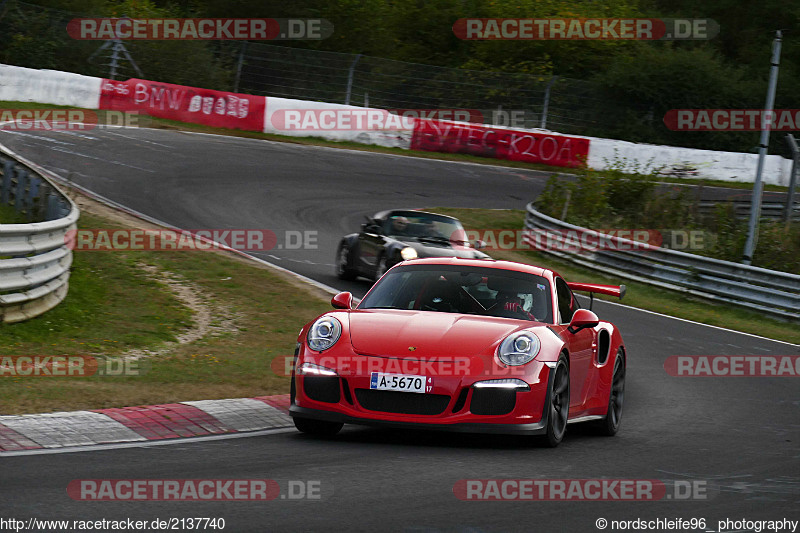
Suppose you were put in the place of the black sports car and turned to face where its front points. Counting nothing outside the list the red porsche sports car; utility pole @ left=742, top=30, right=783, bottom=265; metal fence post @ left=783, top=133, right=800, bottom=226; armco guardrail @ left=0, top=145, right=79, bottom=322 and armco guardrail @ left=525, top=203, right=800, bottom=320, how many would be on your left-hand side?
3

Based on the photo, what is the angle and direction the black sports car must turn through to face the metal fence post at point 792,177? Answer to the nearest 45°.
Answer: approximately 90° to its left

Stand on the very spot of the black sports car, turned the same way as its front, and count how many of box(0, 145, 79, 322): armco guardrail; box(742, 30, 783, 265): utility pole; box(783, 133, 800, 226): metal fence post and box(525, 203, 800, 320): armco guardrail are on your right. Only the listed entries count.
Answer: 1

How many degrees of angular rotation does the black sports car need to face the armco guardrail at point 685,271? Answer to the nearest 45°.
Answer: approximately 90° to its left

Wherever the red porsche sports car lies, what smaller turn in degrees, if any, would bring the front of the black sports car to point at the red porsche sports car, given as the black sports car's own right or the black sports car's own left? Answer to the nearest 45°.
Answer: approximately 45° to the black sports car's own right

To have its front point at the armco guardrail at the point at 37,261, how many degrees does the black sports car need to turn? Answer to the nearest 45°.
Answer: approximately 90° to its right

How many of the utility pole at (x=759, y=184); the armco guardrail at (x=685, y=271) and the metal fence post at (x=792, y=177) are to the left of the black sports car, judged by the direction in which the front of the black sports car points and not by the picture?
3

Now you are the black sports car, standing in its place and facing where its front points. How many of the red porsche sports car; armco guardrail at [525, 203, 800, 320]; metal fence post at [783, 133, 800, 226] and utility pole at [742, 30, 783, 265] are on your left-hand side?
3

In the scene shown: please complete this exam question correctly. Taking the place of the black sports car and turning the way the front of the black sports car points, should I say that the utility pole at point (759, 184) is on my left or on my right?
on my left

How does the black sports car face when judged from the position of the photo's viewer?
facing the viewer and to the right of the viewer

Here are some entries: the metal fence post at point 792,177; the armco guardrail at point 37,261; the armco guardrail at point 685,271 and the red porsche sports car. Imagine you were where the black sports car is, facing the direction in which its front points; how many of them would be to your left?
2
